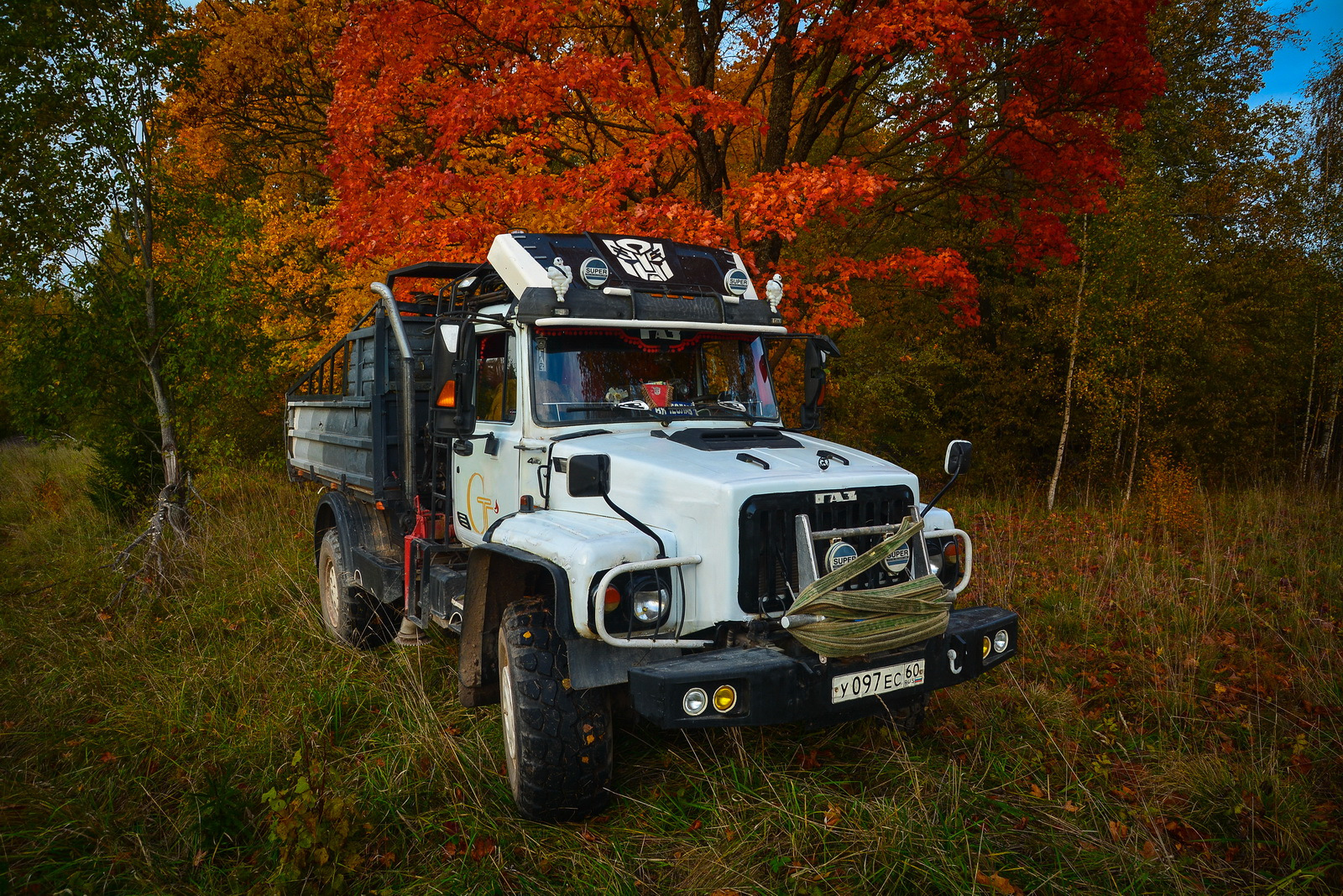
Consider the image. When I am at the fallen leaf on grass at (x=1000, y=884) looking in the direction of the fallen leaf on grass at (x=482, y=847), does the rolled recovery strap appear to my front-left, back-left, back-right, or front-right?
front-right

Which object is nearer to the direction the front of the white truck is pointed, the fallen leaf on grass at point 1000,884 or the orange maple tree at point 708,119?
the fallen leaf on grass

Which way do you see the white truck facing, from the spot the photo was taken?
facing the viewer and to the right of the viewer

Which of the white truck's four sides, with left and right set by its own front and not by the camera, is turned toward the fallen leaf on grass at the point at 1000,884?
front

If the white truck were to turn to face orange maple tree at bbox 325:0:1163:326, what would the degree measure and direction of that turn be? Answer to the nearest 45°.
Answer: approximately 135° to its left

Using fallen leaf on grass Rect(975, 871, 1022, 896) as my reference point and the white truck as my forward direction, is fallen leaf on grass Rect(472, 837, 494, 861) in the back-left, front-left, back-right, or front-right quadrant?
front-left
